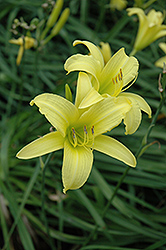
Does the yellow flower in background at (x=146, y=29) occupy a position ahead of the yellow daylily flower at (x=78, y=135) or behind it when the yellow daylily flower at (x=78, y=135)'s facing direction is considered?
behind

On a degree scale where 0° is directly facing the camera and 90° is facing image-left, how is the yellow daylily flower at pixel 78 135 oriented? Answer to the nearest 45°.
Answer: approximately 0°

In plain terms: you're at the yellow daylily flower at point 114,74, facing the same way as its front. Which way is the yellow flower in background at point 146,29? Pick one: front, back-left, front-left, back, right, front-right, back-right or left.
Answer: back-left

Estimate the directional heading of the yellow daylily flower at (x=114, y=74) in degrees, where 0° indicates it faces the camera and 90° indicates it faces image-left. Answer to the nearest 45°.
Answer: approximately 315°
